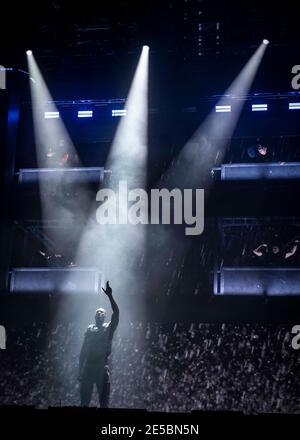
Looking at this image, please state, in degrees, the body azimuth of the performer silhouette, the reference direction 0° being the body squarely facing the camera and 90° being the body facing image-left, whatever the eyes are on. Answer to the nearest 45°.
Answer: approximately 0°
